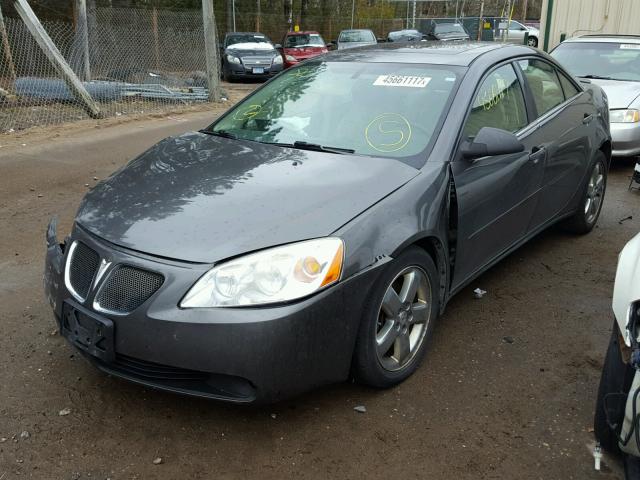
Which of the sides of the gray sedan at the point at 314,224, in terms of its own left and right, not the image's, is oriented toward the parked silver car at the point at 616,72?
back

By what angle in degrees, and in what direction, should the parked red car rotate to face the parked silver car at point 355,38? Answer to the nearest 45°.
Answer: approximately 135° to its left

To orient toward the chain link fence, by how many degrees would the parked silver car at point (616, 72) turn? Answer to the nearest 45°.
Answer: approximately 45° to its right

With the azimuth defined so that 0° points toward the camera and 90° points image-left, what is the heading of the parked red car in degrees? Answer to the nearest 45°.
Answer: approximately 0°

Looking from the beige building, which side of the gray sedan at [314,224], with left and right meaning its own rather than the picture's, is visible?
back

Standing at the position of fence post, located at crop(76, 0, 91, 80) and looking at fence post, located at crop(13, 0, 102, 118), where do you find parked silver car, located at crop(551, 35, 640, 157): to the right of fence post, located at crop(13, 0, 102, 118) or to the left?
left

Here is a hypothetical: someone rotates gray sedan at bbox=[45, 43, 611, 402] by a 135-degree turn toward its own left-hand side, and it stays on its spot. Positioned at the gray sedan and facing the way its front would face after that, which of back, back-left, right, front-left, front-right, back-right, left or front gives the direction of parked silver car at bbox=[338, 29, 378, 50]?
left
